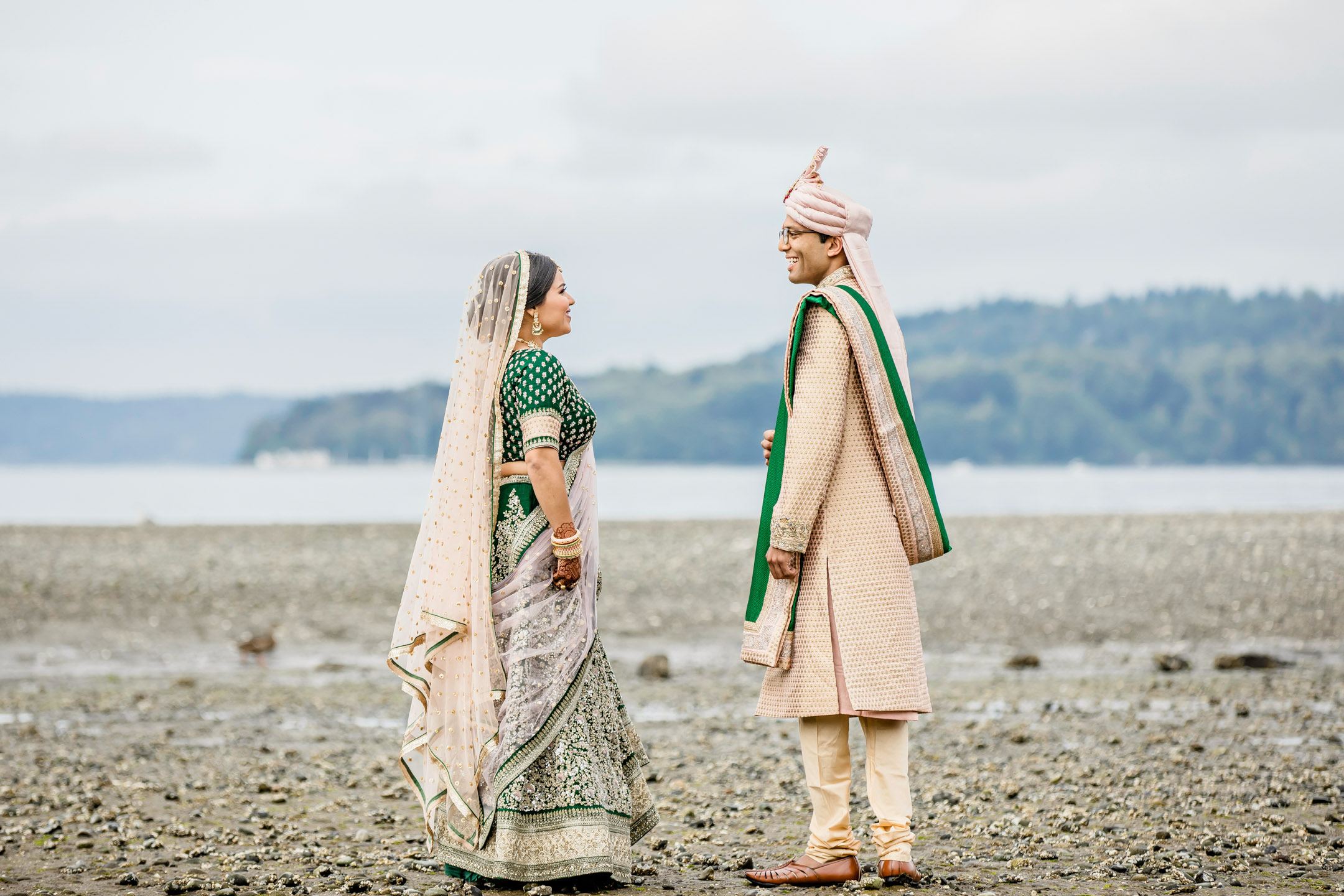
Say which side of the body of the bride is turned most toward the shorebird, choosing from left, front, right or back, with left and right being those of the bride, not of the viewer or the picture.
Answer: left

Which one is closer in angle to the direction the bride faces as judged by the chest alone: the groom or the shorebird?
the groom

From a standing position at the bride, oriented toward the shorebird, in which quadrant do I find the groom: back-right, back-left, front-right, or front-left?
back-right

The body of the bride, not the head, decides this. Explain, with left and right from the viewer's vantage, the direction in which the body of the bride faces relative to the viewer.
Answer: facing to the right of the viewer

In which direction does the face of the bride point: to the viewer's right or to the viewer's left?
to the viewer's right

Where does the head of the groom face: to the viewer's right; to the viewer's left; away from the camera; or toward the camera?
to the viewer's left

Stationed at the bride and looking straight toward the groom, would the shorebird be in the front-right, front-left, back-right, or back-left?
back-left

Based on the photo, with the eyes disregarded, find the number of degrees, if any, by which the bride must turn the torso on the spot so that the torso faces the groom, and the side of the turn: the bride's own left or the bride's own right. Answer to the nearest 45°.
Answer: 0° — they already face them
